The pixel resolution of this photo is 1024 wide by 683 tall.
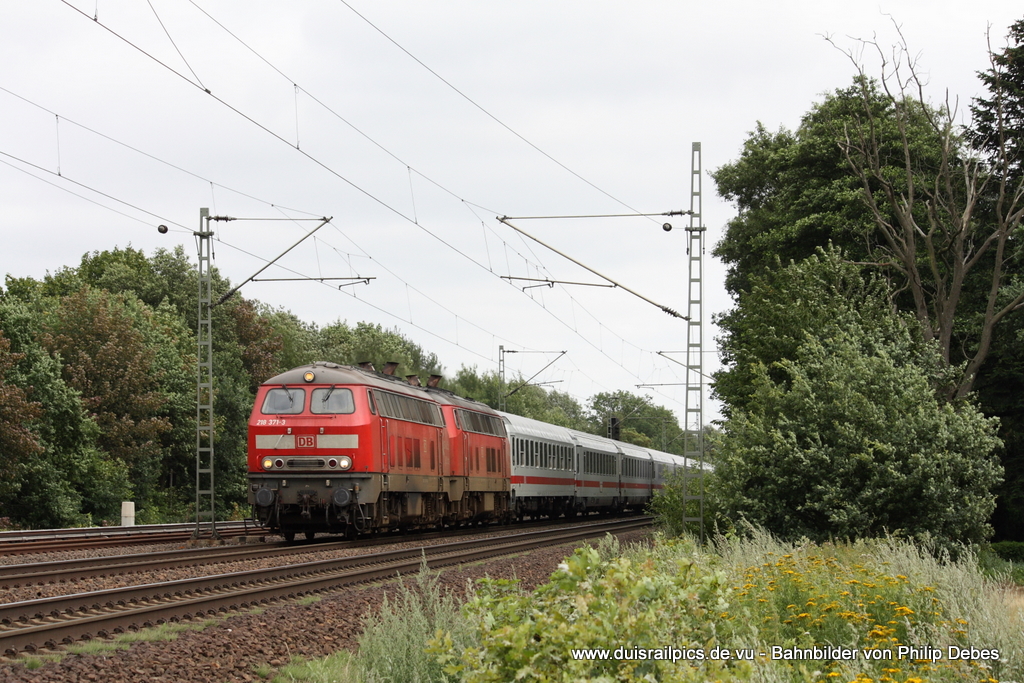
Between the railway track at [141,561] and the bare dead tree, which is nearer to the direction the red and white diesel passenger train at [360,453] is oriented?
the railway track

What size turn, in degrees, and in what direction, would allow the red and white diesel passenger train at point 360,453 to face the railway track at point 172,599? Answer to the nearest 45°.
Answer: approximately 45° to its left

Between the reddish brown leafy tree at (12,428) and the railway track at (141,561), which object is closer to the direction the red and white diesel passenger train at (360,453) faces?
the railway track

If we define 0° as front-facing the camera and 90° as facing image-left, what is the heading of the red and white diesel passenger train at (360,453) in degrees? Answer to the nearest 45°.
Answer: approximately 45°

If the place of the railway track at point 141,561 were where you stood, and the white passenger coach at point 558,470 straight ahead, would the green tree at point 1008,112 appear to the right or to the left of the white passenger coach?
right

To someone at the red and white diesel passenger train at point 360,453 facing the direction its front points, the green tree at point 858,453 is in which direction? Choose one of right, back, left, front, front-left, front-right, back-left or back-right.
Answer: left

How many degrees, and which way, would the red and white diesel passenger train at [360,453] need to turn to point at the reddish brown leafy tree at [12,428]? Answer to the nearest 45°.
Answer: approximately 90° to its right
